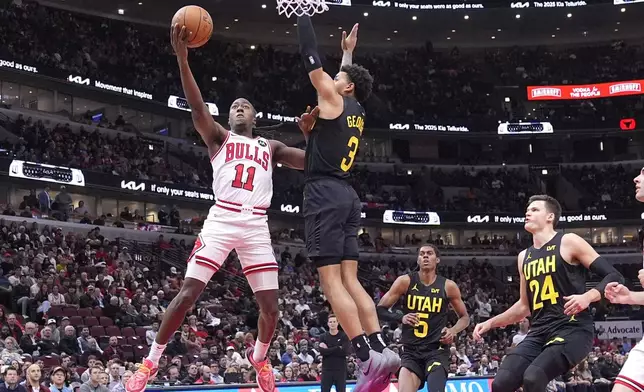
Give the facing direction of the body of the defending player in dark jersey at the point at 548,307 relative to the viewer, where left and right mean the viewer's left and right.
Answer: facing the viewer and to the left of the viewer

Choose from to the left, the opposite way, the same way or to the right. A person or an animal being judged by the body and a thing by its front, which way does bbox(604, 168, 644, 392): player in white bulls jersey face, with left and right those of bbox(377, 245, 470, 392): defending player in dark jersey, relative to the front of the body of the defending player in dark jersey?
to the right

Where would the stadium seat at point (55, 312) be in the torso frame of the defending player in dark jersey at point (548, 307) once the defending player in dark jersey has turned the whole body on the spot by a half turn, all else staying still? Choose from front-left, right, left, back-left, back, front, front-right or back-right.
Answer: left

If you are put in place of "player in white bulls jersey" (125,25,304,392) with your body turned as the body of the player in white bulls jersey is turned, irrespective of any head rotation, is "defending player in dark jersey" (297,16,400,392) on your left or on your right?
on your left

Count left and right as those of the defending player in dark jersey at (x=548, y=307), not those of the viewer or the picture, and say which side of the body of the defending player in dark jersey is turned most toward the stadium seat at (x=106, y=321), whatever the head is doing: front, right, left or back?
right

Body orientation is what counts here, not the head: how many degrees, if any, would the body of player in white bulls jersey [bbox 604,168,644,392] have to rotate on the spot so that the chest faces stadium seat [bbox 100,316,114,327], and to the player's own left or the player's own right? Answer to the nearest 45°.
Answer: approximately 45° to the player's own right

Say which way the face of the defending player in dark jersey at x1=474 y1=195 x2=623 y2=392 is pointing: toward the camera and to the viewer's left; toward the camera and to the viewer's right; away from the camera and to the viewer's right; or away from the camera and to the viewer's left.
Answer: toward the camera and to the viewer's left

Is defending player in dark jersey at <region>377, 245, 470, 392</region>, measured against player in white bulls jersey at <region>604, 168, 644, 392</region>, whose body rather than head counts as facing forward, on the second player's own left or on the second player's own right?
on the second player's own right

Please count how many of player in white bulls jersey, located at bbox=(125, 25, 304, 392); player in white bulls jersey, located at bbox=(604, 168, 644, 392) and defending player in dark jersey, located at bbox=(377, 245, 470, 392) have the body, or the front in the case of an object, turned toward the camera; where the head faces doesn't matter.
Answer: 2

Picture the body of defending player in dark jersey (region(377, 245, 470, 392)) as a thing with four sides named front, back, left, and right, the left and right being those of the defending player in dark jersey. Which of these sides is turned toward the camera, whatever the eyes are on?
front

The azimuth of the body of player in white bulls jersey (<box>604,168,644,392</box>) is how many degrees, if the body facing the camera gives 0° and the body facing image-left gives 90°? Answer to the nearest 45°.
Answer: approximately 90°

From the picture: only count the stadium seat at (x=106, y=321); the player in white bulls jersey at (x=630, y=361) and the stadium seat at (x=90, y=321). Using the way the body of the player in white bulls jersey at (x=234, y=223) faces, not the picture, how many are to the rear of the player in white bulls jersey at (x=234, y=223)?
2

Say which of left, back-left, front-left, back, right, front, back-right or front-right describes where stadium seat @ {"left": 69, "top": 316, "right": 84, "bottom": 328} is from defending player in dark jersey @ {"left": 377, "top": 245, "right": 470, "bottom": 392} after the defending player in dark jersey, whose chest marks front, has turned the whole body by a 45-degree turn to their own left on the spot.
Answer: back

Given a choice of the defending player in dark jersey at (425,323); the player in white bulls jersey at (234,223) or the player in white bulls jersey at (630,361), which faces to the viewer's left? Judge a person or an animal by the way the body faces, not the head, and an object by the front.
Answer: the player in white bulls jersey at (630,361)
